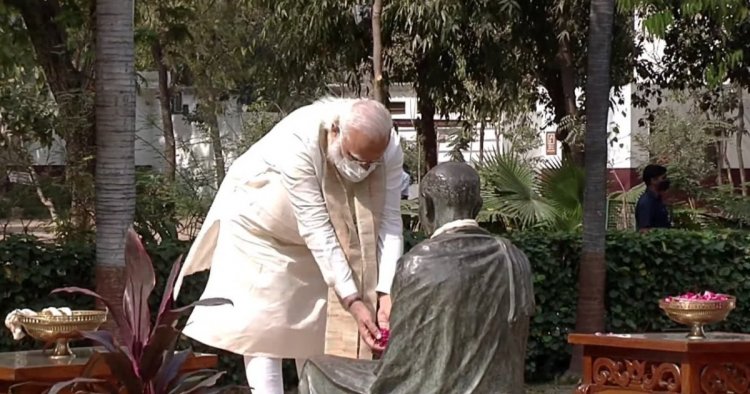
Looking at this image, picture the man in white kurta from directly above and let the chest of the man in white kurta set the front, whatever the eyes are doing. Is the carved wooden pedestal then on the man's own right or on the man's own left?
on the man's own left

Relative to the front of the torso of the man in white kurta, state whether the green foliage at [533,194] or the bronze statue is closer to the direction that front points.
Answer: the bronze statue

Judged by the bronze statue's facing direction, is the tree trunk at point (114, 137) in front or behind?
in front

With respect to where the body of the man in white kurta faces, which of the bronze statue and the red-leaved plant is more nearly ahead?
the bronze statue

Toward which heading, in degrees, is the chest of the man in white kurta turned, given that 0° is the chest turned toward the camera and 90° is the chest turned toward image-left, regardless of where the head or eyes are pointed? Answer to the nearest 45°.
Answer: approximately 315°

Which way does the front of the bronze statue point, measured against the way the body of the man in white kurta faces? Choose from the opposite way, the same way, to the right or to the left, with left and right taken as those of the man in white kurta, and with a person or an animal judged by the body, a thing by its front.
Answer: the opposite way

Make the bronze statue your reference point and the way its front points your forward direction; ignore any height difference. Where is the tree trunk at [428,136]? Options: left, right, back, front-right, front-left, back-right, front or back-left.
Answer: front-right

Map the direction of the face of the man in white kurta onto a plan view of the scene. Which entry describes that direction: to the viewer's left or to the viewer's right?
to the viewer's right

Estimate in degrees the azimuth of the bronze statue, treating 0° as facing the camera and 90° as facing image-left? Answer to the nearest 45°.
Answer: approximately 135°
